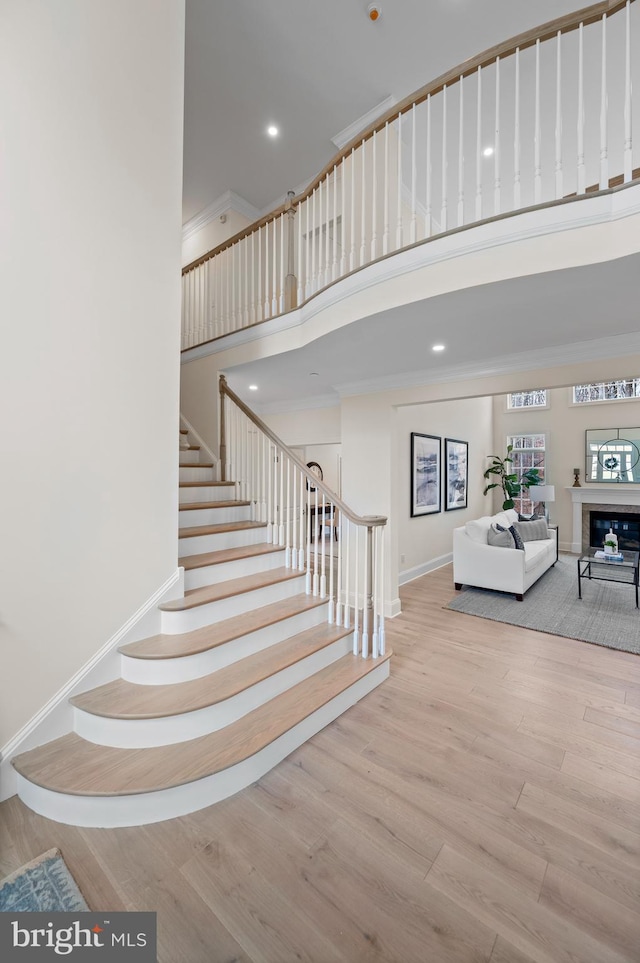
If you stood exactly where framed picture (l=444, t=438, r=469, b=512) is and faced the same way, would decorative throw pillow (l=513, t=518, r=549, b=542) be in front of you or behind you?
in front

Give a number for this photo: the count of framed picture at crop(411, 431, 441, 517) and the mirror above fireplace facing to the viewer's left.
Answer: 0

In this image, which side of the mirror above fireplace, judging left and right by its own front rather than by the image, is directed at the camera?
front

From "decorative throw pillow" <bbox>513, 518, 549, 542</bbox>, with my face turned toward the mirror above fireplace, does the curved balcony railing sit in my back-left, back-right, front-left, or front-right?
back-right

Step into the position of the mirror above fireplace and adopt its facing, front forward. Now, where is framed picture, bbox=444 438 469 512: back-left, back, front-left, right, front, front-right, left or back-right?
front-right

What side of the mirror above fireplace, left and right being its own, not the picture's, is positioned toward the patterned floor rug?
front

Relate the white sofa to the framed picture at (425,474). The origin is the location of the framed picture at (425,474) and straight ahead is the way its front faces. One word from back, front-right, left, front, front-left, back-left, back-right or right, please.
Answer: front

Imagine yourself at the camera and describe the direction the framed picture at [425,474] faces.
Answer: facing the viewer and to the right of the viewer
